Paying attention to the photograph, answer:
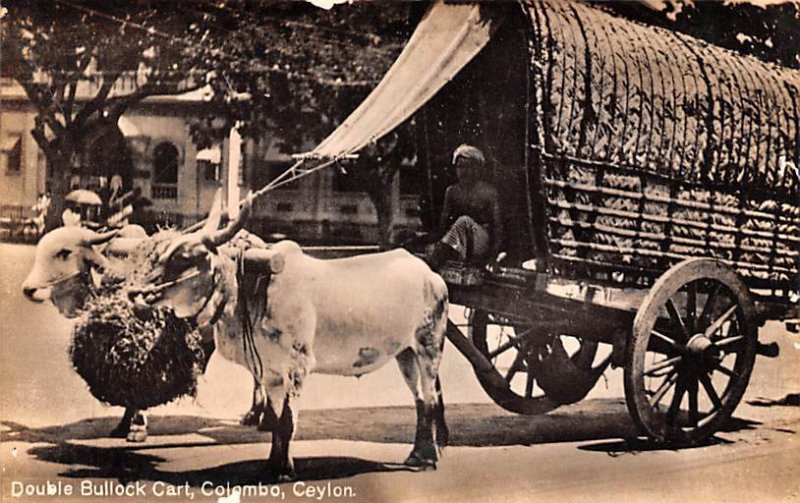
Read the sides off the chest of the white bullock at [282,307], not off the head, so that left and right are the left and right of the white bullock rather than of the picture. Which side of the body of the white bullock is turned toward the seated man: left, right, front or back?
back

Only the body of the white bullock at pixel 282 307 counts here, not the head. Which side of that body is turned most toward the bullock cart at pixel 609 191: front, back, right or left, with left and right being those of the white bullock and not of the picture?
back

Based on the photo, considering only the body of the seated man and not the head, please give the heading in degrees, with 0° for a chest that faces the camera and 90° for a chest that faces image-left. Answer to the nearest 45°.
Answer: approximately 45°

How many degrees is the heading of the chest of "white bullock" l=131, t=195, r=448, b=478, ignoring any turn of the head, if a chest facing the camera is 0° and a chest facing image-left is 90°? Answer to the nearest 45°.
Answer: approximately 90°
